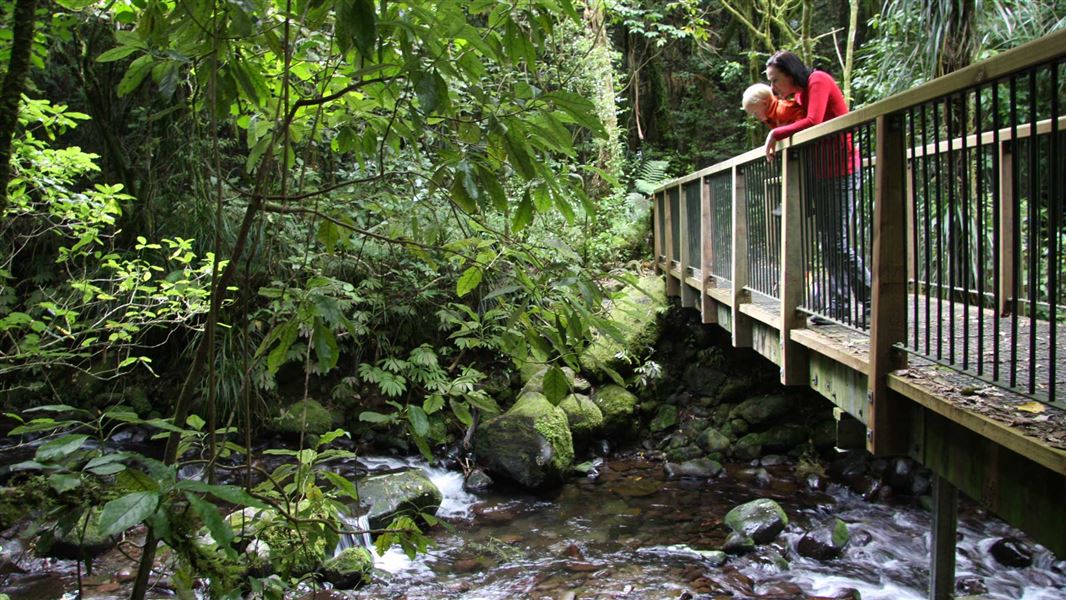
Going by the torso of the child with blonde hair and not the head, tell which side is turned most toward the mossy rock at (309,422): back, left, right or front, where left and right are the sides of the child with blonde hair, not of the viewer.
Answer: front

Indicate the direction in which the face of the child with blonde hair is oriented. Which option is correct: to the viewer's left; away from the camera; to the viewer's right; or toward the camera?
to the viewer's left

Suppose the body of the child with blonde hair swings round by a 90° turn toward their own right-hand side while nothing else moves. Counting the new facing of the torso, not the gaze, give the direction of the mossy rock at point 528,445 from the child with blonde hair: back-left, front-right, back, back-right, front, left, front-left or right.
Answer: front-left

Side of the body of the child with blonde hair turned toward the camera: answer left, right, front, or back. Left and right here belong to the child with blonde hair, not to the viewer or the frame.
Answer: left

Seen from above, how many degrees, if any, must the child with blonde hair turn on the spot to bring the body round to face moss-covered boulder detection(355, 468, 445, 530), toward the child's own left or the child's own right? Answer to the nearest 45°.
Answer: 0° — they already face it
